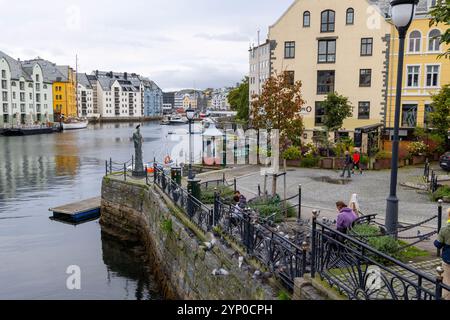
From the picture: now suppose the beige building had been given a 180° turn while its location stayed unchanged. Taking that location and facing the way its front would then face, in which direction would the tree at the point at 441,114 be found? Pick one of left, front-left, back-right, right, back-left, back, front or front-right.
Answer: back-right

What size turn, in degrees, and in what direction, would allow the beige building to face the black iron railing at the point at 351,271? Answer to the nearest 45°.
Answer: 0° — it already faces it

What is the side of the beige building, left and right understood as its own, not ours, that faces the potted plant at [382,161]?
front

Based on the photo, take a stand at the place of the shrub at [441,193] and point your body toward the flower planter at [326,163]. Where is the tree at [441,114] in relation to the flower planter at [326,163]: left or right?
right

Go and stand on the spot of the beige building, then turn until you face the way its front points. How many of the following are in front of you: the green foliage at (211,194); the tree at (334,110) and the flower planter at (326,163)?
3

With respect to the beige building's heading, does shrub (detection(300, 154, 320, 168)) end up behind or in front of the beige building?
in front

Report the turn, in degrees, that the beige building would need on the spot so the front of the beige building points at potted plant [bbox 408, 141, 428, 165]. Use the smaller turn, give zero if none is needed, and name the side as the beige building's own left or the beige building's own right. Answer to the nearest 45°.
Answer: approximately 45° to the beige building's own left

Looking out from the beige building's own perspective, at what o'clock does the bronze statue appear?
The bronze statue is roughly at 1 o'clock from the beige building.

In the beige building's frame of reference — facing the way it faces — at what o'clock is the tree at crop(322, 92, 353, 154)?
The tree is roughly at 12 o'clock from the beige building.

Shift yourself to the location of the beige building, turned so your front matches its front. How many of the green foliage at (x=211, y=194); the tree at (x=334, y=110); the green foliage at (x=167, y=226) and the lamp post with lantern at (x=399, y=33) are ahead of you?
4

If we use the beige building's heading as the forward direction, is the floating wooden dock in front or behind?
in front

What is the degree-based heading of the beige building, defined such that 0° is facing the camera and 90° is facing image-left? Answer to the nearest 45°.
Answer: approximately 0°

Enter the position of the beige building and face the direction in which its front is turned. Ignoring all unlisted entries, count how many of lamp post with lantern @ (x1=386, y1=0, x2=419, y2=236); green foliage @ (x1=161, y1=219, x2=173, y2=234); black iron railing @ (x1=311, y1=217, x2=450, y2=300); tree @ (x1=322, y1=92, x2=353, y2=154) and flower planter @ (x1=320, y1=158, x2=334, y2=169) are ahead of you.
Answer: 5
